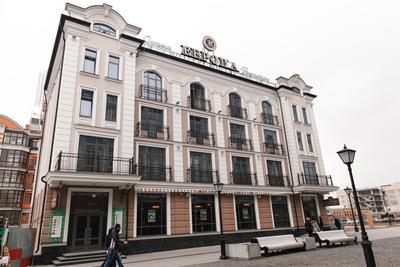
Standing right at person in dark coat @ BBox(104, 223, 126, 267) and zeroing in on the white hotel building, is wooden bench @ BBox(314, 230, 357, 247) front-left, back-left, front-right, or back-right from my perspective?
front-right

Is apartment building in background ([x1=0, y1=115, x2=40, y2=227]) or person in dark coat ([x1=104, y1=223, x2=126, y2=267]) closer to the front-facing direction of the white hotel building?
the person in dark coat

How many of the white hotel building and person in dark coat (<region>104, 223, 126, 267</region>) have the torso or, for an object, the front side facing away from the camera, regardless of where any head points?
0

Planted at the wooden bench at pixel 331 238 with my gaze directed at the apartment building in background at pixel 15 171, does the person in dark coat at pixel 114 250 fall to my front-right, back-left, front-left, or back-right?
front-left

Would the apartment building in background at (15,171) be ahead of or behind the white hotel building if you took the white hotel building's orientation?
behind
